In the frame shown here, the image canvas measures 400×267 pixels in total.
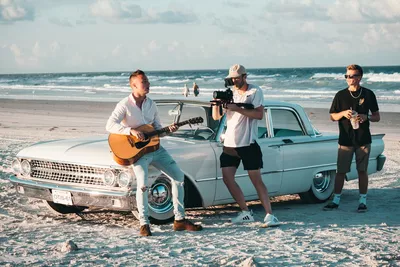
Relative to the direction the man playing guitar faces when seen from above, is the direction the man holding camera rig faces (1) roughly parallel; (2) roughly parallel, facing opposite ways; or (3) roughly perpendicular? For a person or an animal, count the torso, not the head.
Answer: roughly perpendicular

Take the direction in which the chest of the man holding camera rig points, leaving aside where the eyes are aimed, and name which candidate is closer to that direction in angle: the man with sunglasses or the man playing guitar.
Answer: the man playing guitar

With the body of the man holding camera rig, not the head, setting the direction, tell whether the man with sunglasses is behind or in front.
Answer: behind

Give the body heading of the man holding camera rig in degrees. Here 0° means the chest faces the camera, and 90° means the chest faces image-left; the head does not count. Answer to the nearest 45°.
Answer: approximately 45°

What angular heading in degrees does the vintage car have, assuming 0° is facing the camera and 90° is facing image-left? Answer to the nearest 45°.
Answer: approximately 45°

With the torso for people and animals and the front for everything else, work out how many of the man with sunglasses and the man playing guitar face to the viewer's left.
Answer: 0

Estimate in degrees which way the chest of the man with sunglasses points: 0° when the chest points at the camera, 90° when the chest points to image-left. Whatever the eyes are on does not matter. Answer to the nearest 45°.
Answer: approximately 0°

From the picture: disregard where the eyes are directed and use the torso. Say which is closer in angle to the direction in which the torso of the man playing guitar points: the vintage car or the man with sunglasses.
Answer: the man with sunglasses

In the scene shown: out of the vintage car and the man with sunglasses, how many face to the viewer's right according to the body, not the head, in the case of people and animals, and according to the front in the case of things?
0

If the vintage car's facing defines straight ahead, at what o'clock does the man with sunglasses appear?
The man with sunglasses is roughly at 7 o'clock from the vintage car.

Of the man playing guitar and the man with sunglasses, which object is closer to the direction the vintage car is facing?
the man playing guitar
